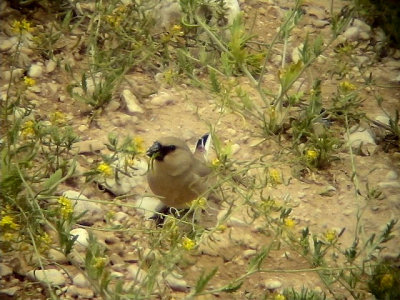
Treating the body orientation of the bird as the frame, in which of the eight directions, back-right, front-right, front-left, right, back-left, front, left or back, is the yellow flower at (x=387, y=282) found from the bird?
left

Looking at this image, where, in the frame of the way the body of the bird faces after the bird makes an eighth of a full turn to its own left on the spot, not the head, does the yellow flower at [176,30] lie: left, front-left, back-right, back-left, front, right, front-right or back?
back

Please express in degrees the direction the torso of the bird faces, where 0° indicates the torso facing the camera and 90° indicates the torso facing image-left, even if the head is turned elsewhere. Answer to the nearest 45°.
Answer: approximately 45°

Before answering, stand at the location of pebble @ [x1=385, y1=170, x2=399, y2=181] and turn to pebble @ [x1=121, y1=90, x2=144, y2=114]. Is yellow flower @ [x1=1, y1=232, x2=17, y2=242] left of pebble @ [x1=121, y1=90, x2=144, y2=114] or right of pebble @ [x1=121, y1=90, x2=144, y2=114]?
left

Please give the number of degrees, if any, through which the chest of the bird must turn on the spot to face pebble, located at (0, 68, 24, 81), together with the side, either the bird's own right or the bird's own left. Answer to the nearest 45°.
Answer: approximately 90° to the bird's own right

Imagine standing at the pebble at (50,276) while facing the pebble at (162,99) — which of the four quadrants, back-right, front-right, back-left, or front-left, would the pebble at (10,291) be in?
back-left

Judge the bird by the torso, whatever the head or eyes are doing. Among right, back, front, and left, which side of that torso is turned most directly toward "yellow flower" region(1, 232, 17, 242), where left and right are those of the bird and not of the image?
front

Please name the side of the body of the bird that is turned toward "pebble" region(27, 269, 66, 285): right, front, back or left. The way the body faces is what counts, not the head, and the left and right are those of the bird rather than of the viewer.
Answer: front

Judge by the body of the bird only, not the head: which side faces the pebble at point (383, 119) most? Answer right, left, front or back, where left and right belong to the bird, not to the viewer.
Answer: back

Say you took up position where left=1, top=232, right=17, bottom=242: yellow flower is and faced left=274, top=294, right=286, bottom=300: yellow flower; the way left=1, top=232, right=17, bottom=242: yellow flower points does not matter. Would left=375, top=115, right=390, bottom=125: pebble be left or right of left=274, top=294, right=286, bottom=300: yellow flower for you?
left

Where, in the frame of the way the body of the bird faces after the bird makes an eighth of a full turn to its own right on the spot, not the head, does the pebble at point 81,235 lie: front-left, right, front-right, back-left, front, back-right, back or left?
front-left

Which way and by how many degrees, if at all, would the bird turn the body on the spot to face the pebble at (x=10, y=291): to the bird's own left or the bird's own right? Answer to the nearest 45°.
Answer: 0° — it already faces it

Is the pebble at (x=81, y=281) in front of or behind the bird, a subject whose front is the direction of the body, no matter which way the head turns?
in front

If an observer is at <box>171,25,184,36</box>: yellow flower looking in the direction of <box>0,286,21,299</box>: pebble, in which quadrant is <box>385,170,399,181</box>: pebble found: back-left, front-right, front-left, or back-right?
front-left
